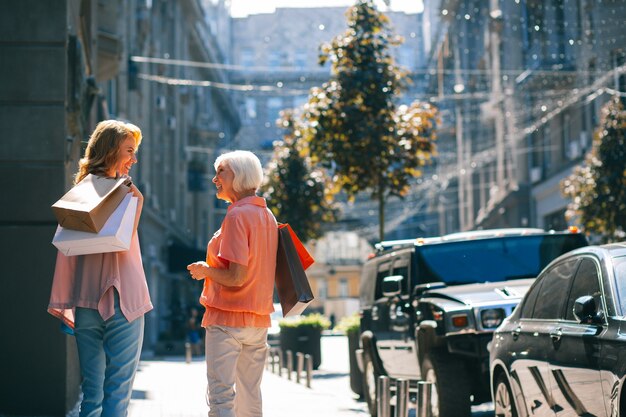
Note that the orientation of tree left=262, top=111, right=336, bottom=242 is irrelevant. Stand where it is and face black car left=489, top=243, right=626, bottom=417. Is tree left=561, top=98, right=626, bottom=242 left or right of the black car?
left

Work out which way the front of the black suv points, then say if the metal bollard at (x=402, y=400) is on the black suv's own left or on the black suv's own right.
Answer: on the black suv's own right
